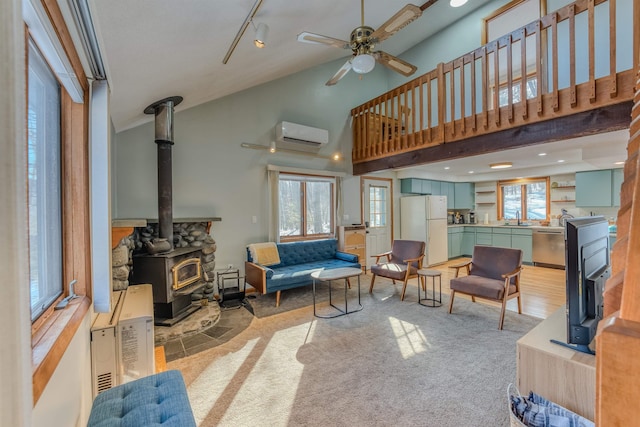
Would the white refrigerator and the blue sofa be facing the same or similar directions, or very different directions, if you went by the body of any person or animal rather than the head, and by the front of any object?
same or similar directions

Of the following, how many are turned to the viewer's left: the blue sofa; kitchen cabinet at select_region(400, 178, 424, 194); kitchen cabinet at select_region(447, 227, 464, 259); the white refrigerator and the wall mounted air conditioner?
0

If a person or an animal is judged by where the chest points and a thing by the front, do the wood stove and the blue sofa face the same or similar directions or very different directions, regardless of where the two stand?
same or similar directions

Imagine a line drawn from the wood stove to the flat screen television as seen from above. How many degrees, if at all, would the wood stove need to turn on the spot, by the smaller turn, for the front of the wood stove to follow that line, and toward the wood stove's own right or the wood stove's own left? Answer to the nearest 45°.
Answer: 0° — it already faces it

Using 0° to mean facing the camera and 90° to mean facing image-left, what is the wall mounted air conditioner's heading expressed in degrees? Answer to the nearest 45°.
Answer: approximately 315°

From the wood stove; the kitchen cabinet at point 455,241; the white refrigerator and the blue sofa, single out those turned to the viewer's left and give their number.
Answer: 0

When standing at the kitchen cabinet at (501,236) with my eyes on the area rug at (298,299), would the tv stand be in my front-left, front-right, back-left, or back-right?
front-left

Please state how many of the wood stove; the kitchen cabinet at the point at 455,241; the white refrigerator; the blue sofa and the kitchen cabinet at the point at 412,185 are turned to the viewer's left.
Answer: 0

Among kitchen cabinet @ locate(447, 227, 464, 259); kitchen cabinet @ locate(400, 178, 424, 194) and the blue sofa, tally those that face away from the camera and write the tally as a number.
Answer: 0

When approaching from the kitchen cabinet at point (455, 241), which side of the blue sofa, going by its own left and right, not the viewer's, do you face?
left

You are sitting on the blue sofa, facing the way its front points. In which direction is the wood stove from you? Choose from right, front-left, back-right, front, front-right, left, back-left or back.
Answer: right

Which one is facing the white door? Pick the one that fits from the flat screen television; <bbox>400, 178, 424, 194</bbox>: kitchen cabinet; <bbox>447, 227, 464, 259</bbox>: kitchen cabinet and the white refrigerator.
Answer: the flat screen television

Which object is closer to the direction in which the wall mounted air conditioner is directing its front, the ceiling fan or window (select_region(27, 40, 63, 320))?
the ceiling fan

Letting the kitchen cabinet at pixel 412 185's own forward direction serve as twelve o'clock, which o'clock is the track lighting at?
The track lighting is roughly at 2 o'clock from the kitchen cabinet.

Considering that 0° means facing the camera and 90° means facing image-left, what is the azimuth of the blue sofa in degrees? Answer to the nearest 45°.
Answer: approximately 315°

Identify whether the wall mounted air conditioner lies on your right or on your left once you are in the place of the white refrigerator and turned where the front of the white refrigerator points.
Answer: on your right

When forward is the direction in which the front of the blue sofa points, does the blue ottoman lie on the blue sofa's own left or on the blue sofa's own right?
on the blue sofa's own right
